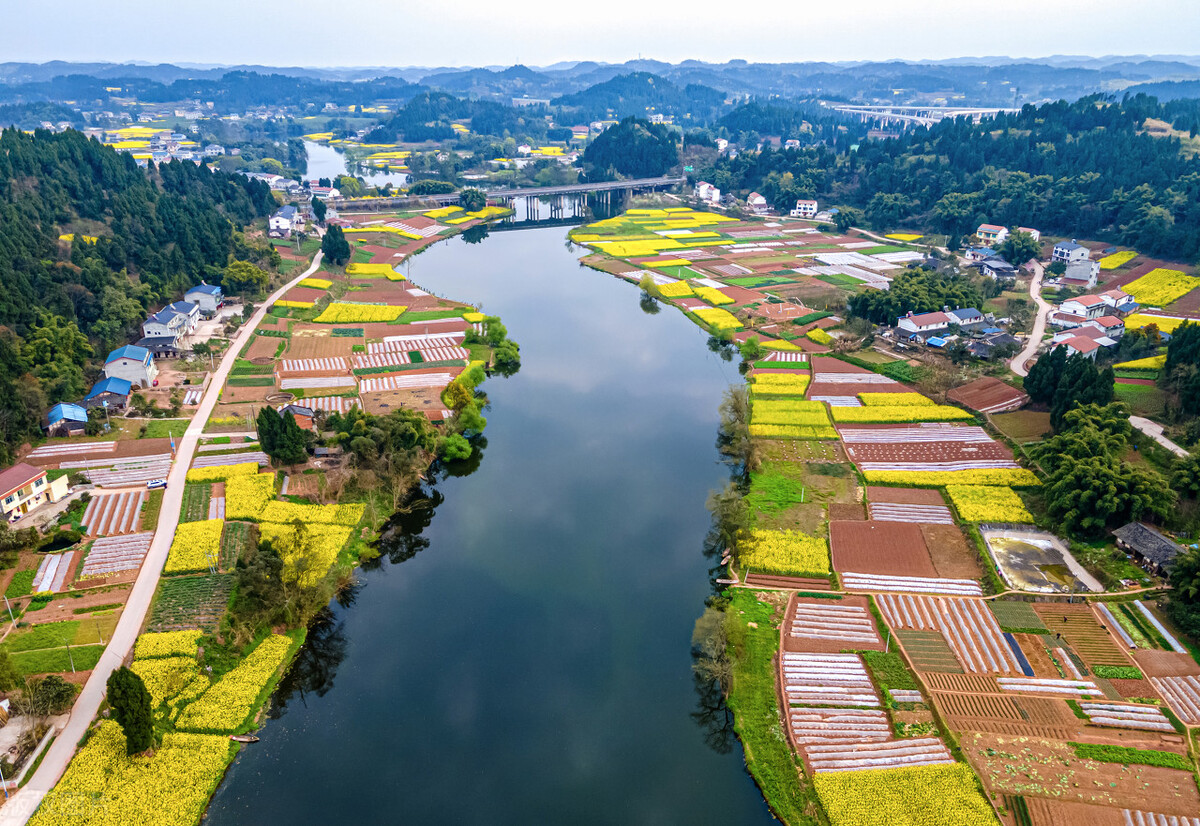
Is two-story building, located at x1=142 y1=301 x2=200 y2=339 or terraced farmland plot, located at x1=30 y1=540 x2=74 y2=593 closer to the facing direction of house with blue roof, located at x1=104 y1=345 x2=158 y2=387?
the two-story building

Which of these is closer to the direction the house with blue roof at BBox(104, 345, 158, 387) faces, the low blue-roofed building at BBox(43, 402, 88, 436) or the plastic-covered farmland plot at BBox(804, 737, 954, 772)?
the plastic-covered farmland plot

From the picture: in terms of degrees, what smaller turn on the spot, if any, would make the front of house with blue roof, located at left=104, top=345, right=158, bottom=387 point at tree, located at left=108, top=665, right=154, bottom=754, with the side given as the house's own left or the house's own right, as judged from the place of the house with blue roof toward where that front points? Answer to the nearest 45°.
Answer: approximately 90° to the house's own right

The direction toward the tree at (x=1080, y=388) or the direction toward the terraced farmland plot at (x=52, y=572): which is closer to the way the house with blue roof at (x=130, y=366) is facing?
the tree

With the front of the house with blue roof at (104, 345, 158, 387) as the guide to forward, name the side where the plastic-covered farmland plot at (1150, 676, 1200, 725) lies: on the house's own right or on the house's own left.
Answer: on the house's own right

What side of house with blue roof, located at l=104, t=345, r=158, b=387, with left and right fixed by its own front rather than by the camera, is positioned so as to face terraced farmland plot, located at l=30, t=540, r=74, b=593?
right

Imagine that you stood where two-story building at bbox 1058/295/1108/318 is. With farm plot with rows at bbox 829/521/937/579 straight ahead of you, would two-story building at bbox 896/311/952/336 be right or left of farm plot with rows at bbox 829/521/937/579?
right

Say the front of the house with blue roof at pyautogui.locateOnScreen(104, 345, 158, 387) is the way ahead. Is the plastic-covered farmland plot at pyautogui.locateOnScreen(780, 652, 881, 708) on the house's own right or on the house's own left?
on the house's own right

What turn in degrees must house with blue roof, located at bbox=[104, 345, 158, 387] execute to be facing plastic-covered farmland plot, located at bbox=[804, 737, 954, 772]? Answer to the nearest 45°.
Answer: approximately 90° to its right

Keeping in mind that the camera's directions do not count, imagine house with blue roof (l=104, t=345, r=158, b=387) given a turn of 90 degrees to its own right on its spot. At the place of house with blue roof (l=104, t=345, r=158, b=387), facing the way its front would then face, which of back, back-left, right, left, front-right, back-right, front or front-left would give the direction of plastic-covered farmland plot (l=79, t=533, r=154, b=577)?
front

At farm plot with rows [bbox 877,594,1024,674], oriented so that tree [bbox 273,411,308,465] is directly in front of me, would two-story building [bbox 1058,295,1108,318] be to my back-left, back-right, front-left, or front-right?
back-right

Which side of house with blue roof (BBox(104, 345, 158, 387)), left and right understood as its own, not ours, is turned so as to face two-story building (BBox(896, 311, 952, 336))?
front

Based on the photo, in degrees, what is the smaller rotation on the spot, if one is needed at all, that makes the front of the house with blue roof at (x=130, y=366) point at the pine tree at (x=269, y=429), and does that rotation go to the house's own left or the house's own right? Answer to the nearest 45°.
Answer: approximately 90° to the house's own right

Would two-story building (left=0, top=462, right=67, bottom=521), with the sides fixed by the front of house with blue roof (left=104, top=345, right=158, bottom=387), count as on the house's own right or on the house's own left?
on the house's own right

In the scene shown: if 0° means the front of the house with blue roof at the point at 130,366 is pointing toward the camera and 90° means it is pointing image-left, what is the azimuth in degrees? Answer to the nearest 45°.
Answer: approximately 270°

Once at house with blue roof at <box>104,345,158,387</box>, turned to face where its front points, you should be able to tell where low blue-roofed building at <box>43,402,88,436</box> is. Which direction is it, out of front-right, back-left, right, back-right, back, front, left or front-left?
back-right

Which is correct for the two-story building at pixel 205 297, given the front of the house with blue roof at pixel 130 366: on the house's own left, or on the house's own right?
on the house's own left

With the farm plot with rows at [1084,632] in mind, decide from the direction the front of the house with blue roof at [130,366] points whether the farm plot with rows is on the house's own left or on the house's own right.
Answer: on the house's own right

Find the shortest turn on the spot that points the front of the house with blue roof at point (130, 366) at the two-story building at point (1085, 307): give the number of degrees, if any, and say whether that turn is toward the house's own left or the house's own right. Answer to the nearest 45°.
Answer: approximately 45° to the house's own right
